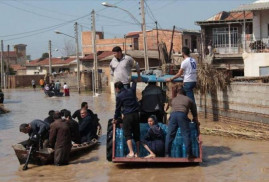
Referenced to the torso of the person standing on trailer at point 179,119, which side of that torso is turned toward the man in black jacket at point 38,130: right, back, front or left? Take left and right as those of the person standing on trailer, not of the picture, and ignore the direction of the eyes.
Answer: left

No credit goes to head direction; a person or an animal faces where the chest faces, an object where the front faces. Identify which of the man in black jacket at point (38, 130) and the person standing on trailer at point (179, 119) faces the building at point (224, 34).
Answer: the person standing on trailer

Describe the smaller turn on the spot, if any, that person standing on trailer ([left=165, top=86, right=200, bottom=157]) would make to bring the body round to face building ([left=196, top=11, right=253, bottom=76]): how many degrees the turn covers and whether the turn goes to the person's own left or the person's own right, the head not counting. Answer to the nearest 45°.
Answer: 0° — they already face it

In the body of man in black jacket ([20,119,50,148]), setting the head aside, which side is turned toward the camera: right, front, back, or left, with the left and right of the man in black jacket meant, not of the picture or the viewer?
left

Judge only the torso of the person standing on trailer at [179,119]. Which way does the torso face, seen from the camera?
away from the camera

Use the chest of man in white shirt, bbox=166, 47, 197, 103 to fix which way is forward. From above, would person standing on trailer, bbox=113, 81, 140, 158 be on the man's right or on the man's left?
on the man's left

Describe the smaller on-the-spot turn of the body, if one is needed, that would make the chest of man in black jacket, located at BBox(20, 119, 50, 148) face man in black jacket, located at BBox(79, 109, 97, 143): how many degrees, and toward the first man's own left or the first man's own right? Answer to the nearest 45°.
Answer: approximately 135° to the first man's own right

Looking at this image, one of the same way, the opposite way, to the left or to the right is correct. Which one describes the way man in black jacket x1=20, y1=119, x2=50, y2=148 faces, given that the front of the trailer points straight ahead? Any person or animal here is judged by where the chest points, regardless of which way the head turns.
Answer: to the left

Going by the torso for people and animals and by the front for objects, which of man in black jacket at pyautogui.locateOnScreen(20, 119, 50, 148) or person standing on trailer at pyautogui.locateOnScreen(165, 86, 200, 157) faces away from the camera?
the person standing on trailer

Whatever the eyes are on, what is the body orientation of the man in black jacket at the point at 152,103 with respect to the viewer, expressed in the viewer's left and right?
facing away from the viewer

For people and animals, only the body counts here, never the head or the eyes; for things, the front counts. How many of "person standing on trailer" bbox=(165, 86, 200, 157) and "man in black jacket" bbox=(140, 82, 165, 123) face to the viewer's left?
0
